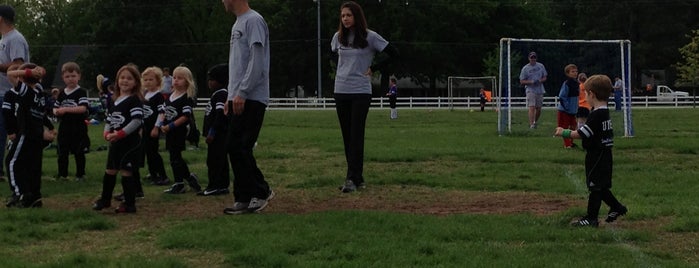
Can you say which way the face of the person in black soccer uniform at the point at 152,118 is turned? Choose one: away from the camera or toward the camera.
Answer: toward the camera

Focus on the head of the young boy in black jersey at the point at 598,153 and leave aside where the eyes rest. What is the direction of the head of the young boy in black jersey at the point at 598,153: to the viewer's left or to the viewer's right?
to the viewer's left

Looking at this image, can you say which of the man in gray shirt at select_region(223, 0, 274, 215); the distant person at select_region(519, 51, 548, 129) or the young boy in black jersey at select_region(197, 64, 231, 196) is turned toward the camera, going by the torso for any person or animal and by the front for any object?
the distant person

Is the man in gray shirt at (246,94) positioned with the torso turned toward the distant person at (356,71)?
no

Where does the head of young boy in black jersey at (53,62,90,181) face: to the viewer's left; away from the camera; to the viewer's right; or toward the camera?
toward the camera

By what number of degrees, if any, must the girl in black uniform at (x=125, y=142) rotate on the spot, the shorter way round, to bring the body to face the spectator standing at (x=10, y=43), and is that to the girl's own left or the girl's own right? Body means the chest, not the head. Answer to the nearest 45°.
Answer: approximately 90° to the girl's own right

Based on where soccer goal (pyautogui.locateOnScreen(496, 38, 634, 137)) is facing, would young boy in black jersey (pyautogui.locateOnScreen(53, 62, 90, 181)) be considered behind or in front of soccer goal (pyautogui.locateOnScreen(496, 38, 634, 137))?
in front

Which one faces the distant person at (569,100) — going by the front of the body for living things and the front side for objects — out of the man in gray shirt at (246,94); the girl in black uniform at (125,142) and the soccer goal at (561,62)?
the soccer goal

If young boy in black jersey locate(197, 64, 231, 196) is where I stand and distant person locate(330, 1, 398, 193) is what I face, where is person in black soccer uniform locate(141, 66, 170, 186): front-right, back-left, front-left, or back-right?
back-left

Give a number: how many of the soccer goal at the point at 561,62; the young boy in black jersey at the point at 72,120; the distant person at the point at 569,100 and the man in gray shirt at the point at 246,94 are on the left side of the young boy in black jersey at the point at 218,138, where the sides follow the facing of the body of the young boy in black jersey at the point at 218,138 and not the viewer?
1

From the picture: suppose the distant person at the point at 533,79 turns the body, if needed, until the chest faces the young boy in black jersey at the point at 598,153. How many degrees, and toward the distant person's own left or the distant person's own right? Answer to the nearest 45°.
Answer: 0° — they already face them

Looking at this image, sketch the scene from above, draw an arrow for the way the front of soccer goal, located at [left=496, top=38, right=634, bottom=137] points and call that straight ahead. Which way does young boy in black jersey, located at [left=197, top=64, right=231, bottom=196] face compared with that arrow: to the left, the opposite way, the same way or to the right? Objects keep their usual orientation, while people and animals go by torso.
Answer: to the right

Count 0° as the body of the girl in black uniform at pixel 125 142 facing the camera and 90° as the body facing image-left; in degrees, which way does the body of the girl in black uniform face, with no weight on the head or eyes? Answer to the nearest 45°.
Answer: approximately 45°

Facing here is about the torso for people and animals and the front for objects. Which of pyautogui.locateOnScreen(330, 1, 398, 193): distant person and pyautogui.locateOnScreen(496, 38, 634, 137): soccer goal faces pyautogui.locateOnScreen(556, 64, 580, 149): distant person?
the soccer goal

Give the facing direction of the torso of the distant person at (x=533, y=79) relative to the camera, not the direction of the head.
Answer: toward the camera

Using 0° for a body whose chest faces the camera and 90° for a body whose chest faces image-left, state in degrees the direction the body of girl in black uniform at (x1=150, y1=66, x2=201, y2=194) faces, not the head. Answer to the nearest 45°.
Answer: approximately 45°

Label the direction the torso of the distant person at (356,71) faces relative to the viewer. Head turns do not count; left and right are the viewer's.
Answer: facing the viewer and to the left of the viewer

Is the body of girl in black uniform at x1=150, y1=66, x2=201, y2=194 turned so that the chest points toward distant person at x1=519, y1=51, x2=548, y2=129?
no
